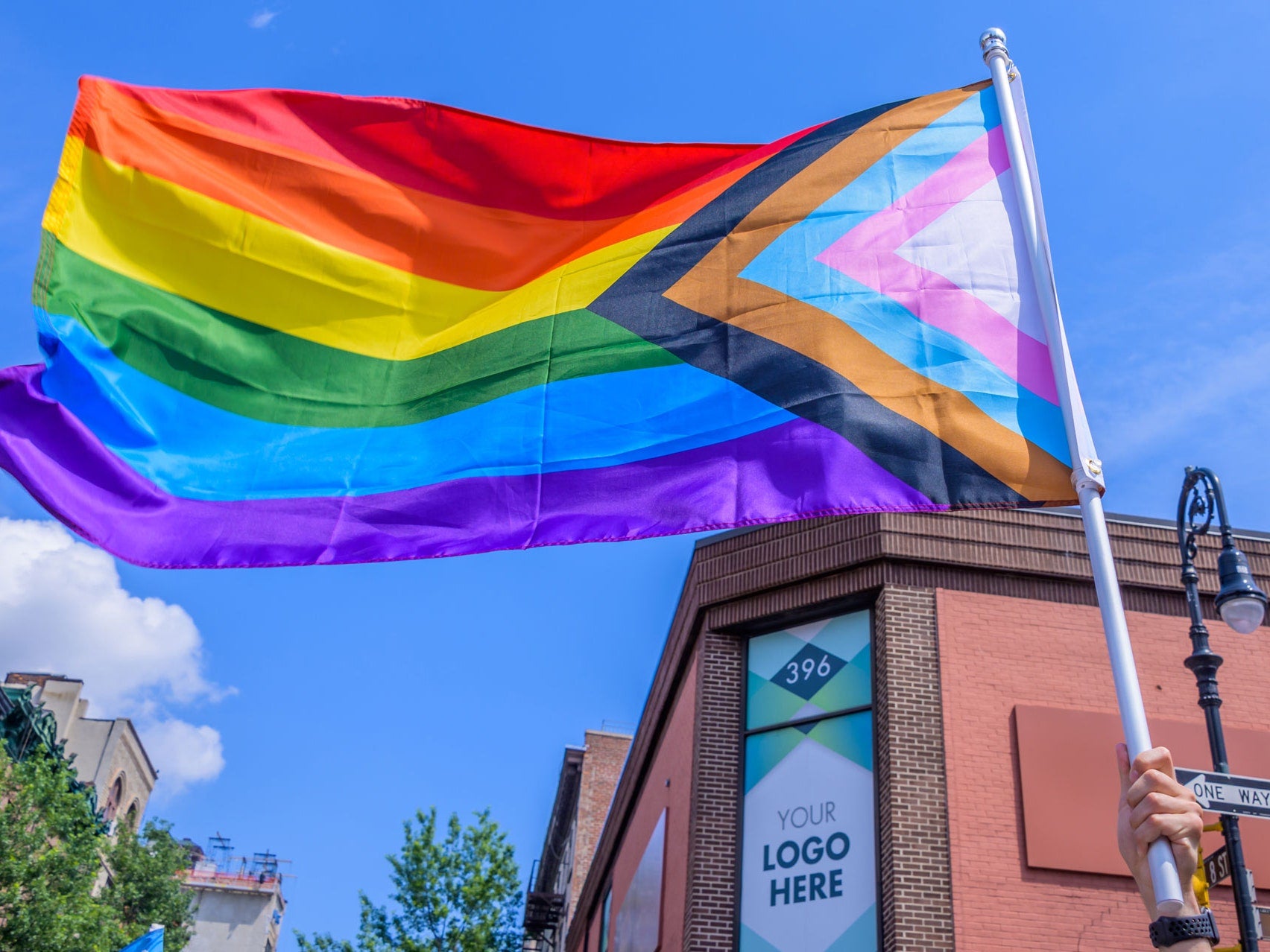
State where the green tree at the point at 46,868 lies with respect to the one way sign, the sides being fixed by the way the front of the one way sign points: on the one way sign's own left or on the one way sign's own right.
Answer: on the one way sign's own right

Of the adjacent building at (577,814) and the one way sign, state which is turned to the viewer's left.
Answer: the adjacent building

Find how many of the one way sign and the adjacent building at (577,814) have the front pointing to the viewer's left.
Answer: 1

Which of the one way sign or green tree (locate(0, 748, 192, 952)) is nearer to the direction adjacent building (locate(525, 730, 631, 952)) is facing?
the green tree

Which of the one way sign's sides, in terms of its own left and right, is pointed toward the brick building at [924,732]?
back

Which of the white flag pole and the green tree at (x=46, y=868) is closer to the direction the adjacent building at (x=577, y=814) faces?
the green tree

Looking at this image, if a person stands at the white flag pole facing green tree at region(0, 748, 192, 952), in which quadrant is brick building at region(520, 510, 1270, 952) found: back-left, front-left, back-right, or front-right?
front-right

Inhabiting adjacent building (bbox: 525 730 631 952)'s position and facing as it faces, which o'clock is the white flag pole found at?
The white flag pole is roughly at 9 o'clock from the adjacent building.

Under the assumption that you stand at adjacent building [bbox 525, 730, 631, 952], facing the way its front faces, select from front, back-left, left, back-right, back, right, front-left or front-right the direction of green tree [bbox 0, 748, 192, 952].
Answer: front-left

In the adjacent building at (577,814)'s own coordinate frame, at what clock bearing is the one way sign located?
The one way sign is roughly at 9 o'clock from the adjacent building.

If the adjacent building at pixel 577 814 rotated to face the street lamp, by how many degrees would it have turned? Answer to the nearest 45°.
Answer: approximately 90° to its left

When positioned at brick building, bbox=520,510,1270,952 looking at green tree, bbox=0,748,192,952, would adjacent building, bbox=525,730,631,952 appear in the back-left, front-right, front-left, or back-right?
front-right

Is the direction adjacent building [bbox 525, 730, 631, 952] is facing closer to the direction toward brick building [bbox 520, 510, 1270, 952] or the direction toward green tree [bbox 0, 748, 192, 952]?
the green tree

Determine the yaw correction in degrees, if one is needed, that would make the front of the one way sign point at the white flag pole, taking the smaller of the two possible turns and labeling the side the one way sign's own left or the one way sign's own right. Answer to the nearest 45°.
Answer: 0° — it already faces it

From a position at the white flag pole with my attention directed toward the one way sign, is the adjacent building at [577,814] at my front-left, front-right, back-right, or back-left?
front-left

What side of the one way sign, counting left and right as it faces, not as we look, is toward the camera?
front

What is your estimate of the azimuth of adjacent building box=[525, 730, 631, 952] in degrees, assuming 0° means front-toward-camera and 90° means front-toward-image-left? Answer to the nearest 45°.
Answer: approximately 90°
